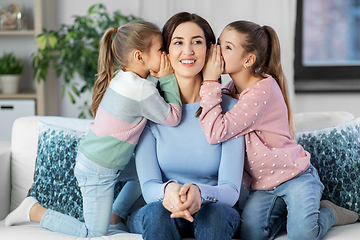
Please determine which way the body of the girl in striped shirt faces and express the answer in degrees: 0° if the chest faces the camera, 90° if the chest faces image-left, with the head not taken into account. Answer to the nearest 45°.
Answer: approximately 270°

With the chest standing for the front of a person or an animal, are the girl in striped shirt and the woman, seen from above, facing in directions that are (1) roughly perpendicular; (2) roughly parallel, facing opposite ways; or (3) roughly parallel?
roughly perpendicular

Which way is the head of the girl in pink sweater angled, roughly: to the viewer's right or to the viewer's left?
to the viewer's left

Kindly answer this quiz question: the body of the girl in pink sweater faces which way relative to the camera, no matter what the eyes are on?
to the viewer's left
